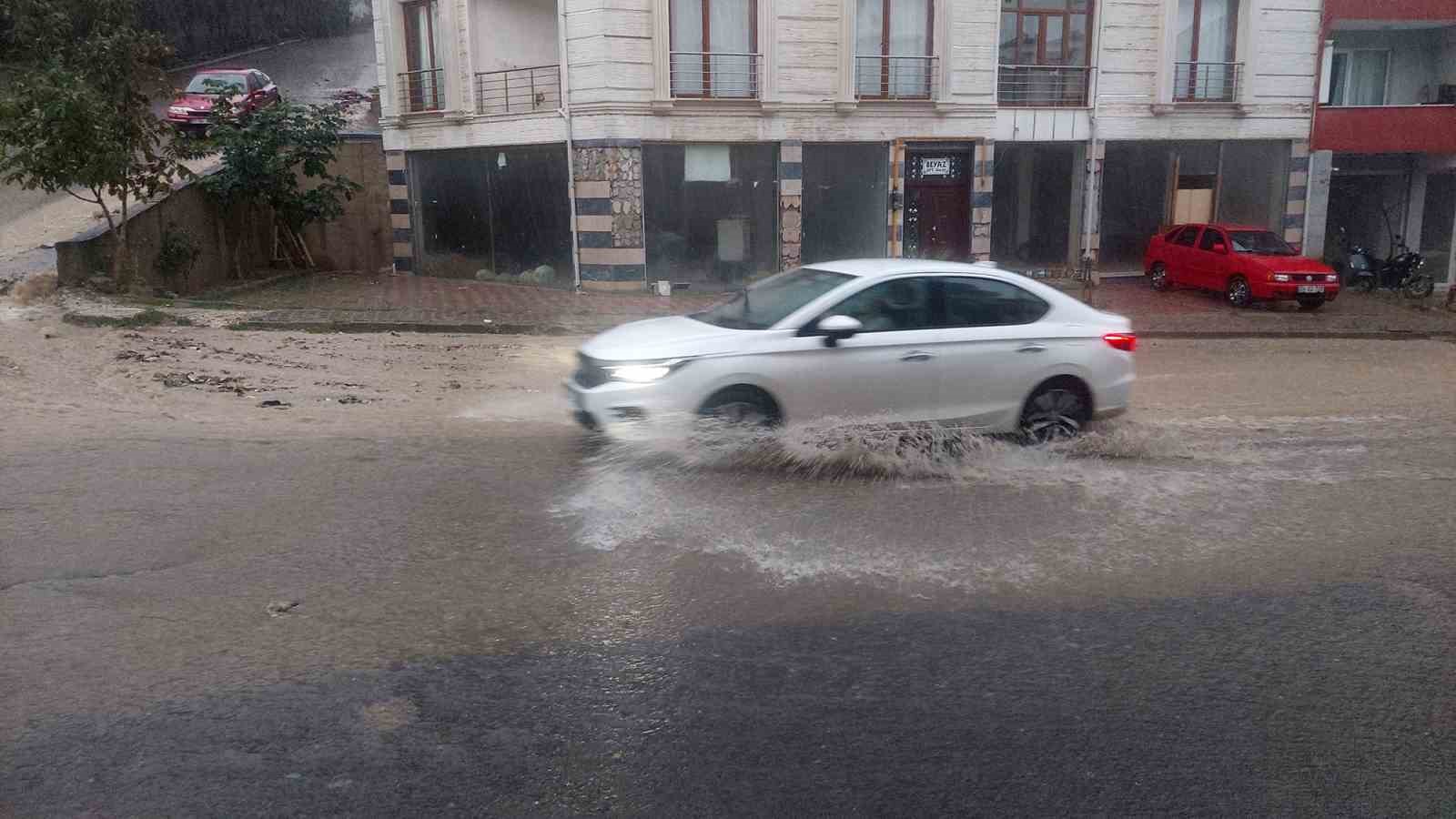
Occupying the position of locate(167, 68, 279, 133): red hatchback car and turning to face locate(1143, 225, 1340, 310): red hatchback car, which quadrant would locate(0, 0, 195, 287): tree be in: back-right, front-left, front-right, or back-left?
front-right

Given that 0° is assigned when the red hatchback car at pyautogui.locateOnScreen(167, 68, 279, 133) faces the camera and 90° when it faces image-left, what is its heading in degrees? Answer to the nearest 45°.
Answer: approximately 45°

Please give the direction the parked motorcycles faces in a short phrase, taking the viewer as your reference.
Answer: facing the viewer and to the right of the viewer

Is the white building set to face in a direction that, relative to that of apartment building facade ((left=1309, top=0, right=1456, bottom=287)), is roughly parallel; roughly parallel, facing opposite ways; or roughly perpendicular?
roughly parallel

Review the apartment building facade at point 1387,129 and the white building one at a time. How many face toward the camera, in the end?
2

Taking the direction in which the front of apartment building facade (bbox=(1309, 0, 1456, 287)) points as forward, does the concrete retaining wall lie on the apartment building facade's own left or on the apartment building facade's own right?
on the apartment building facade's own right

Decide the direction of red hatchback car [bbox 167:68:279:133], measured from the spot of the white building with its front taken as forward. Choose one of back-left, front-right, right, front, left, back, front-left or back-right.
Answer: right

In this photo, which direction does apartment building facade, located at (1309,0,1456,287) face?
toward the camera

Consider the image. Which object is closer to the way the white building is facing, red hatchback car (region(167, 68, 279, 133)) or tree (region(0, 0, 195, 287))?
the tree

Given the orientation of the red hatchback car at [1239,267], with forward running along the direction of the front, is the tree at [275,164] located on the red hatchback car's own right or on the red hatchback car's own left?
on the red hatchback car's own right

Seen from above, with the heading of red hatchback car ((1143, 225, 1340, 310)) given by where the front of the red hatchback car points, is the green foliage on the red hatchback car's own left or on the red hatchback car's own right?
on the red hatchback car's own right

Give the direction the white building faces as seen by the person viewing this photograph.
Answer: facing the viewer
